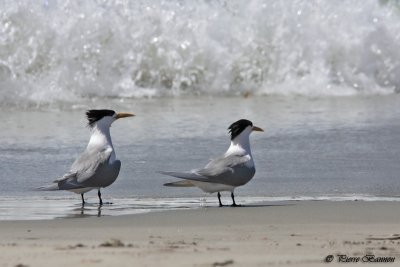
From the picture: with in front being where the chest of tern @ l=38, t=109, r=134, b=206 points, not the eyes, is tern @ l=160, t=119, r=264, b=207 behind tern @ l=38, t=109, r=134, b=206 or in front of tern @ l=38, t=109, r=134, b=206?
in front

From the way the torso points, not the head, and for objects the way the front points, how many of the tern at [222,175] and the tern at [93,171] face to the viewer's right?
2

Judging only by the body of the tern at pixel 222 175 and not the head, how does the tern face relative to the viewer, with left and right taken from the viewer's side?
facing to the right of the viewer

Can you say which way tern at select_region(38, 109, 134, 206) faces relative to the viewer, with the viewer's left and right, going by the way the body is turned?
facing to the right of the viewer

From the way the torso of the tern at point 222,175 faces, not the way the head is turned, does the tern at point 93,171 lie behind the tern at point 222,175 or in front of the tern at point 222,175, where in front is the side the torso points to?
behind
